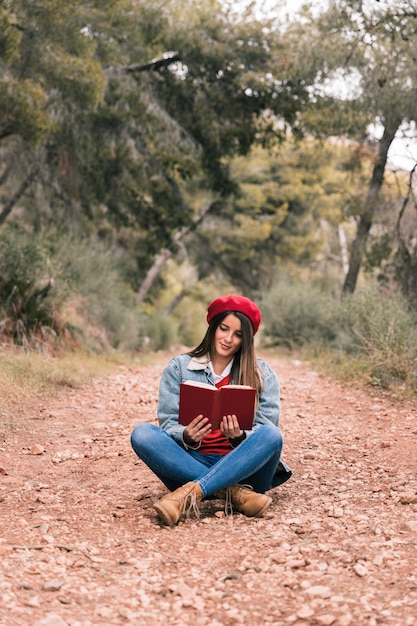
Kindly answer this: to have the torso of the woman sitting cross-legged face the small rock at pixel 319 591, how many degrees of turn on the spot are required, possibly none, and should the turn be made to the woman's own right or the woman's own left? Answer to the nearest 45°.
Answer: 0° — they already face it

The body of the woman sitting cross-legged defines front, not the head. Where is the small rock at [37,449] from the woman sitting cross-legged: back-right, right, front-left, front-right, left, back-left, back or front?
back-right

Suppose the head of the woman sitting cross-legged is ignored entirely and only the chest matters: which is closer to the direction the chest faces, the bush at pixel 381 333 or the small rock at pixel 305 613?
the small rock

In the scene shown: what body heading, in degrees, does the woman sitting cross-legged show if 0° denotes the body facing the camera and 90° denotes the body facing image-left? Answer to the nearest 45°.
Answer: approximately 0°

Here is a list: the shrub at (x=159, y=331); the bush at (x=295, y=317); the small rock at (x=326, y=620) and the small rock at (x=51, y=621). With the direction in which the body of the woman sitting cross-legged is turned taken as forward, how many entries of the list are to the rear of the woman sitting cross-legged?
2

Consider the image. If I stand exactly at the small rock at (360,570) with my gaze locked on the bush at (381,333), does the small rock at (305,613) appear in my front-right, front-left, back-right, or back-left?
back-left

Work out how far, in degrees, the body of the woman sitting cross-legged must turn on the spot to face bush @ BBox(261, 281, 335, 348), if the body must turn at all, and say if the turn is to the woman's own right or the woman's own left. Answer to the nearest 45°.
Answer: approximately 180°
